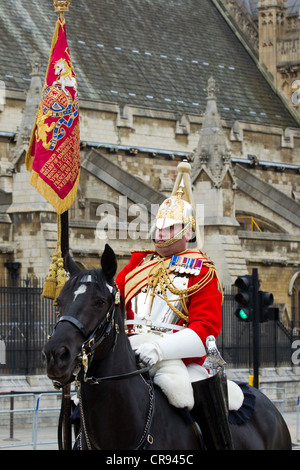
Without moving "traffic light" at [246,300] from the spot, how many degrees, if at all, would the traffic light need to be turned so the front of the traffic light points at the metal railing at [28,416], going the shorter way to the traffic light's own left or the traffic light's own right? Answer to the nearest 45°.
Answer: approximately 45° to the traffic light's own right

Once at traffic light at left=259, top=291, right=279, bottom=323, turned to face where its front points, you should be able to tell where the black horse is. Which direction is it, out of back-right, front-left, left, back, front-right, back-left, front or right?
right

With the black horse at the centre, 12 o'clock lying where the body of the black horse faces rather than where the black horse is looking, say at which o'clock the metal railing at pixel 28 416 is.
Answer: The metal railing is roughly at 4 o'clock from the black horse.

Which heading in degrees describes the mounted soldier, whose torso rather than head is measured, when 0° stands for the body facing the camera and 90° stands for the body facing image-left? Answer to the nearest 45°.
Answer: approximately 45°

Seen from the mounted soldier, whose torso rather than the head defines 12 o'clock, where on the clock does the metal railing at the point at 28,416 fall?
The metal railing is roughly at 4 o'clock from the mounted soldier.

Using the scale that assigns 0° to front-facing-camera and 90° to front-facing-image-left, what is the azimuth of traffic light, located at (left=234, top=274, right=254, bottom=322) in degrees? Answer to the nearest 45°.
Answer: approximately 45°
